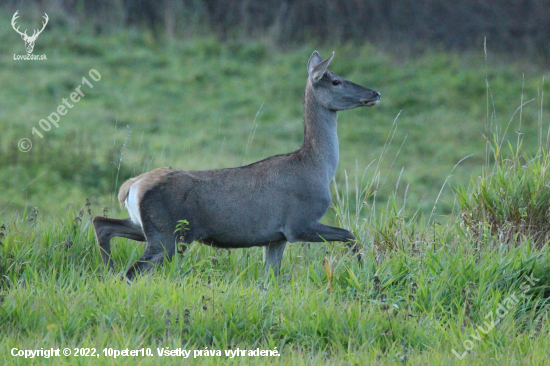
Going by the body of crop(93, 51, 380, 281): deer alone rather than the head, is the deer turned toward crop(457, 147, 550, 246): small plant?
yes

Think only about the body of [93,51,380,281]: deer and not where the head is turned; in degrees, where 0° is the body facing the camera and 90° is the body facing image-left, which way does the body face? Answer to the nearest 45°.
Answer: approximately 270°
